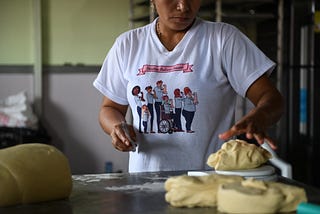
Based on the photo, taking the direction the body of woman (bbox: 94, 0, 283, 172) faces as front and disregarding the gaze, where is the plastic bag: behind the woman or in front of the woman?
behind

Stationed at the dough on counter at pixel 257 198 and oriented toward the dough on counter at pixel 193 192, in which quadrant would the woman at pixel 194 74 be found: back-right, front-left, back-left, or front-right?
front-right

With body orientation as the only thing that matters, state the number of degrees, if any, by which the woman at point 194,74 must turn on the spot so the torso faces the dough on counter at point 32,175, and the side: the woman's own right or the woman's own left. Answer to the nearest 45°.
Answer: approximately 45° to the woman's own right

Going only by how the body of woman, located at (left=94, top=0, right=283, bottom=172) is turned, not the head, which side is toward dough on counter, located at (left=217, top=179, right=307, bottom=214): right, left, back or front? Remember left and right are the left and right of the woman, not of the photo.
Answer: front

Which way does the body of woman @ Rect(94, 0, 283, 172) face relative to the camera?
toward the camera
